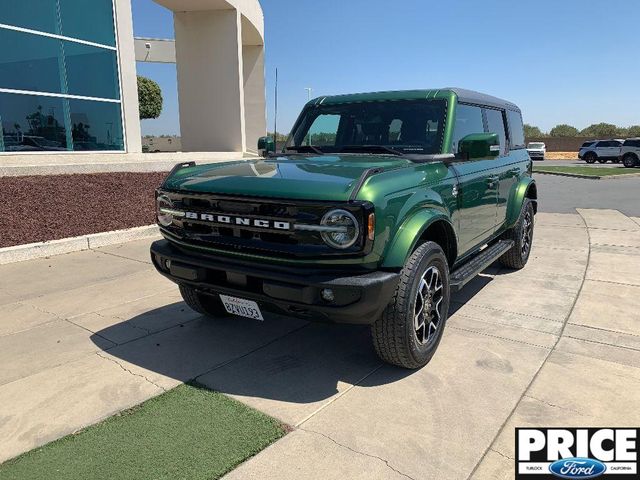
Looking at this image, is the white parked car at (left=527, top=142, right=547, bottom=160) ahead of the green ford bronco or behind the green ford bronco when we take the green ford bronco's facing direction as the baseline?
behind

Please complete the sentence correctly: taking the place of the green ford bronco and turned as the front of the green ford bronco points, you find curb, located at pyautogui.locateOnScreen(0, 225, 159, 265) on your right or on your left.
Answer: on your right

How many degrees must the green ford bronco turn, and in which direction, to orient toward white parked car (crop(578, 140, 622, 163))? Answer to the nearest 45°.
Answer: approximately 180°

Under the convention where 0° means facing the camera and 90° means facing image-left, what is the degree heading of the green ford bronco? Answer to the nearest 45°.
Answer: approximately 45°

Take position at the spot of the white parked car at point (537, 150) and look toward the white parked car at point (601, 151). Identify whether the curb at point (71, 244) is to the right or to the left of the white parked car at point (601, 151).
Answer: right

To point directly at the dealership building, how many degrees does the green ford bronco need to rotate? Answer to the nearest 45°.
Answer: approximately 90° to its right

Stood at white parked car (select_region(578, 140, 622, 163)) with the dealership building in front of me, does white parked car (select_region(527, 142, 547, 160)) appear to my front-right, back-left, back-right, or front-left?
back-right
